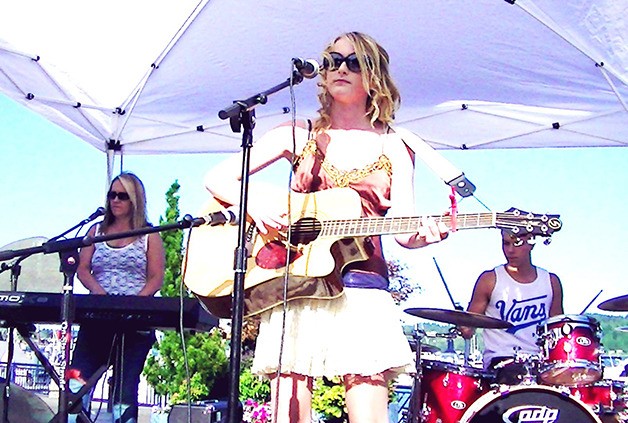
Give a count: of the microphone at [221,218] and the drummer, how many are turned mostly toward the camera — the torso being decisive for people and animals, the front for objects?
1

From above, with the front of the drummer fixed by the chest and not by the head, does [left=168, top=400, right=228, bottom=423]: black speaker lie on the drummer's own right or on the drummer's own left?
on the drummer's own right

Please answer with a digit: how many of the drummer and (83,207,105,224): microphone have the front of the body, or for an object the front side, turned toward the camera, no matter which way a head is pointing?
1

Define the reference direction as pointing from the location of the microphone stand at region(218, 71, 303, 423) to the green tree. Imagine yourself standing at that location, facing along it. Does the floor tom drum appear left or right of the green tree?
right

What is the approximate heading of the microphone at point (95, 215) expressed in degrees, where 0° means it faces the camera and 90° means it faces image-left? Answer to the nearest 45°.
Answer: approximately 270°

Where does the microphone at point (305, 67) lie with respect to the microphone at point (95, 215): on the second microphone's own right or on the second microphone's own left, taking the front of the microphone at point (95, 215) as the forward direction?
on the second microphone's own right

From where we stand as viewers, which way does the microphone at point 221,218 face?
facing to the right of the viewer

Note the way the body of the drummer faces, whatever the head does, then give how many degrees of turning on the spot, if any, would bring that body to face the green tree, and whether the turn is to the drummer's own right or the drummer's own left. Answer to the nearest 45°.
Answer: approximately 135° to the drummer's own right

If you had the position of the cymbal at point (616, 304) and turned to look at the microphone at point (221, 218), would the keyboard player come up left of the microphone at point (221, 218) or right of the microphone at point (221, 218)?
right
